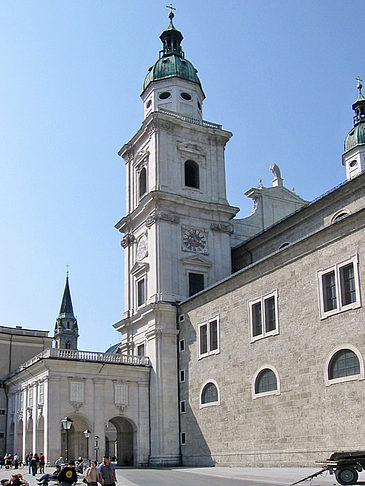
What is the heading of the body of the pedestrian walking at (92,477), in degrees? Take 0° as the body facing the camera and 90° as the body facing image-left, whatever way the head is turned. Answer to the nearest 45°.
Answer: approximately 0°
